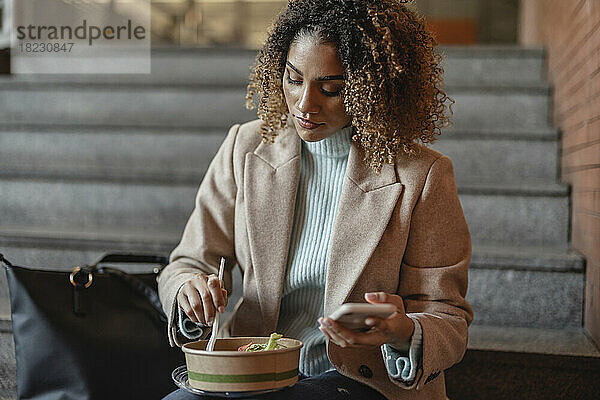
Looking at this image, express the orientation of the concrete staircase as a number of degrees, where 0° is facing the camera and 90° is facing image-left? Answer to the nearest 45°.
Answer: approximately 0°
